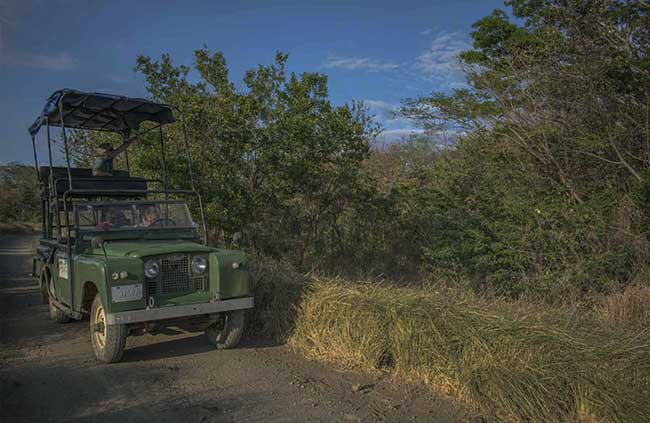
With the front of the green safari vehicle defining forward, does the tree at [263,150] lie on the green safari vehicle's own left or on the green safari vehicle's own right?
on the green safari vehicle's own left

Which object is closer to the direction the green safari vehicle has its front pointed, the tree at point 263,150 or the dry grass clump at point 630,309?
the dry grass clump

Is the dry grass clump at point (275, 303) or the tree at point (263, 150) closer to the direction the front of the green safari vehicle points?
the dry grass clump

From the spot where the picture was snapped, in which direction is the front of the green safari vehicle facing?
facing the viewer and to the right of the viewer

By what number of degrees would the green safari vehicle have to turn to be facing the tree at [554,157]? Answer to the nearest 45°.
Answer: approximately 45° to its left

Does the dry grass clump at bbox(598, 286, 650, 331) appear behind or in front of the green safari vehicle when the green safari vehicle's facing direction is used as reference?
in front

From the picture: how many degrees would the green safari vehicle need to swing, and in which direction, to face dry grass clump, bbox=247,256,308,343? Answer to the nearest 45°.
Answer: approximately 45° to its left
